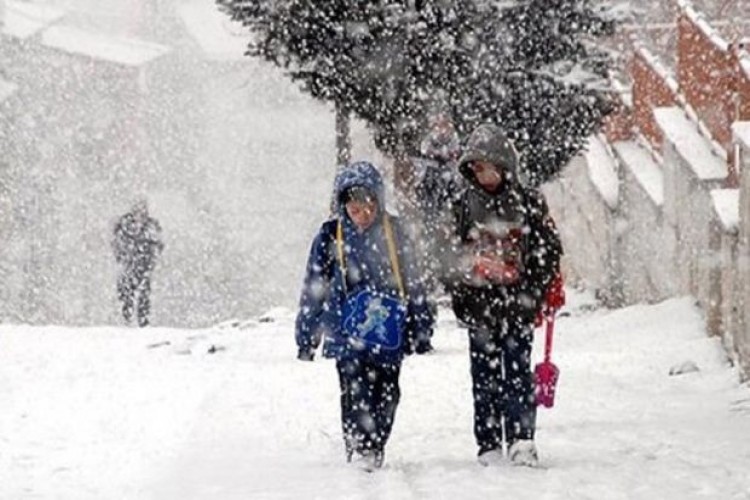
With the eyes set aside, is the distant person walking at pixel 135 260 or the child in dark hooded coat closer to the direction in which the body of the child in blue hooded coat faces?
the child in dark hooded coat

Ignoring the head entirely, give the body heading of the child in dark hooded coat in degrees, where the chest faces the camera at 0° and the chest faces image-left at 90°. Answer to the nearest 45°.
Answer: approximately 0°

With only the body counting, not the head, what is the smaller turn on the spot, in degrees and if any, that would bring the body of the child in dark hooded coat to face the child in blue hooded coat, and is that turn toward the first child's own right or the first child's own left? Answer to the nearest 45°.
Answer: approximately 90° to the first child's own right

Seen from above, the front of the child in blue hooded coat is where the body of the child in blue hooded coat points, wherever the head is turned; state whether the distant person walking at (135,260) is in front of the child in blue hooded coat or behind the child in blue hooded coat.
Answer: behind

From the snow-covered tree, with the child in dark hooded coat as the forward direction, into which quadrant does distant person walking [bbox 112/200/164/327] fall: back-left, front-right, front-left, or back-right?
back-right

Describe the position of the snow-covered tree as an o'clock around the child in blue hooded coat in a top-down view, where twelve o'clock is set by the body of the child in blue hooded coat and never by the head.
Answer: The snow-covered tree is roughly at 6 o'clock from the child in blue hooded coat.

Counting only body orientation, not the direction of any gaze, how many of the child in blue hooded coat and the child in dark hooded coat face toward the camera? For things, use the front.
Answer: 2

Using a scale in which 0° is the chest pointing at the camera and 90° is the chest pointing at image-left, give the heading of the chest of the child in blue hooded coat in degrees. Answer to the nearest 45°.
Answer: approximately 0°

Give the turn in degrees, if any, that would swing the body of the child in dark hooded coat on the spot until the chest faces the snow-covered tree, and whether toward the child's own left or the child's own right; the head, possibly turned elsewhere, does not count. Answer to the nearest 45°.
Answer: approximately 180°
